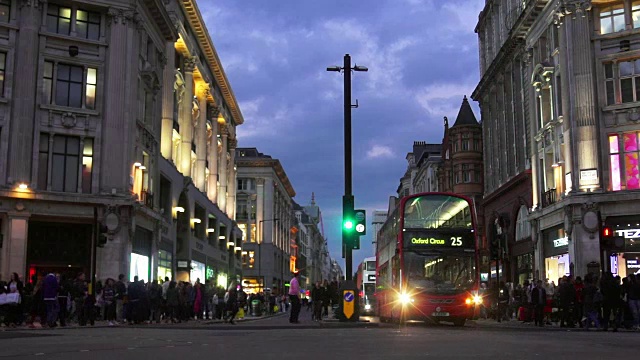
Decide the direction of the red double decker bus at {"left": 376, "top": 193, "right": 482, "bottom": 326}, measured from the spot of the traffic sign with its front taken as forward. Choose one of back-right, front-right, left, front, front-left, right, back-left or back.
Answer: left

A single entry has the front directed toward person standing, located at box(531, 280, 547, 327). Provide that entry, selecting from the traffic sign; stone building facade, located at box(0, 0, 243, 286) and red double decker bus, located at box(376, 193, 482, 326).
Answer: the stone building facade

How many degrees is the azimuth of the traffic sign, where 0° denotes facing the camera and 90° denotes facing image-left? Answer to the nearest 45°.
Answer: approximately 0°

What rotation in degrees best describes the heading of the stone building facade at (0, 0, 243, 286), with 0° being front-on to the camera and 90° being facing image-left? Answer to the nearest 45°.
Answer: approximately 315°

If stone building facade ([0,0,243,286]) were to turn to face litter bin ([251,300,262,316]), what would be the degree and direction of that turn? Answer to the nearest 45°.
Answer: approximately 90° to its left

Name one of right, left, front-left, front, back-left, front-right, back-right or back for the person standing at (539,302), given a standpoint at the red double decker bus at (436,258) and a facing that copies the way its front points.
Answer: front-left

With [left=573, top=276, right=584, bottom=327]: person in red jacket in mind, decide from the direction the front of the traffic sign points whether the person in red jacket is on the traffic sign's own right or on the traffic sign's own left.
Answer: on the traffic sign's own left

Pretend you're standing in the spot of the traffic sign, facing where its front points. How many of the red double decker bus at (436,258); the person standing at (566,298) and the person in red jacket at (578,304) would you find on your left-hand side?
3

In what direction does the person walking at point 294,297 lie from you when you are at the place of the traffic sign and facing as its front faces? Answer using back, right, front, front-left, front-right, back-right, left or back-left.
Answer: back-right

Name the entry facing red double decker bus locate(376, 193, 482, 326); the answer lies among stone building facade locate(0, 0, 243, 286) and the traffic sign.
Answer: the stone building facade

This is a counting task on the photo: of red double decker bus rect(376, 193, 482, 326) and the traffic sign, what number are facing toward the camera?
2

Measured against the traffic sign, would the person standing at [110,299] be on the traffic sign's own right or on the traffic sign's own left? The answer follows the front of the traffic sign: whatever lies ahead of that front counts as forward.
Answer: on the traffic sign's own right

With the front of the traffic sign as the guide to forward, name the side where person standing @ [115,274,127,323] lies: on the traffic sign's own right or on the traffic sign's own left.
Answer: on the traffic sign's own right
